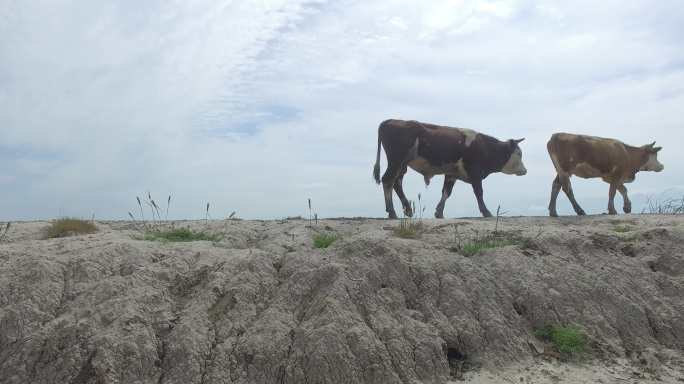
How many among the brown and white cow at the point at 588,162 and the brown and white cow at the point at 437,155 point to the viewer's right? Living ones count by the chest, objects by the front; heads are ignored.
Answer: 2

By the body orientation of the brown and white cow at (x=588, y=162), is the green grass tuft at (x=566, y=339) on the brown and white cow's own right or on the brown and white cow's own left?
on the brown and white cow's own right

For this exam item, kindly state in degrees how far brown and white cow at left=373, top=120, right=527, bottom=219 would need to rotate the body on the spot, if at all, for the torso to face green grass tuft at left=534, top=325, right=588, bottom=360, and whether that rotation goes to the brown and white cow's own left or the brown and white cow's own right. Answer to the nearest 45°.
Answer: approximately 90° to the brown and white cow's own right

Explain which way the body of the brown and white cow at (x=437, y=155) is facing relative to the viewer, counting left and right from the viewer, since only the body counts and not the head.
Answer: facing to the right of the viewer

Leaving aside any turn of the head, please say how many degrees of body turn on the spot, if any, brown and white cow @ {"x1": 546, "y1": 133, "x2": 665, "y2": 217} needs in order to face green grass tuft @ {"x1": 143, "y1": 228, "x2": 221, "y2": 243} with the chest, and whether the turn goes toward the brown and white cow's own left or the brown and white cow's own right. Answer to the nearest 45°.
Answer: approximately 135° to the brown and white cow's own right

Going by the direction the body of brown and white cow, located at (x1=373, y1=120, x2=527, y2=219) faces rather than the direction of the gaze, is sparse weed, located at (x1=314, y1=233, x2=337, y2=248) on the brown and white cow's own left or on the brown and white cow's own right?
on the brown and white cow's own right

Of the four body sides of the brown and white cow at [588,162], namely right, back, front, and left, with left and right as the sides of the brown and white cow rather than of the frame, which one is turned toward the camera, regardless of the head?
right

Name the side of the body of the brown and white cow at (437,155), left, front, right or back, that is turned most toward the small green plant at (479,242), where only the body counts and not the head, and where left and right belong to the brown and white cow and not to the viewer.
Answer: right

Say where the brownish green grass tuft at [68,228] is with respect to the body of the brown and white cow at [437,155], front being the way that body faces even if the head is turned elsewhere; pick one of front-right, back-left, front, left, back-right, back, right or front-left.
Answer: back-right

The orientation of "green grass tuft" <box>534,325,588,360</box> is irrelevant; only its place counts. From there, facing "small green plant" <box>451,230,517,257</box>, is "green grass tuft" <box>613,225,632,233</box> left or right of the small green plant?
right

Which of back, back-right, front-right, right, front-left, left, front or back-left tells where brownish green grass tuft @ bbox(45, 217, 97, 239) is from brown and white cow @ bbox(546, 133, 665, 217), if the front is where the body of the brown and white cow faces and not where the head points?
back-right

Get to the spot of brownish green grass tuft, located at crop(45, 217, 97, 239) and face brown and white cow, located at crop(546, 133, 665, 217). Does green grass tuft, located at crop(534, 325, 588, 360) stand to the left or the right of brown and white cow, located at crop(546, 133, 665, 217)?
right
